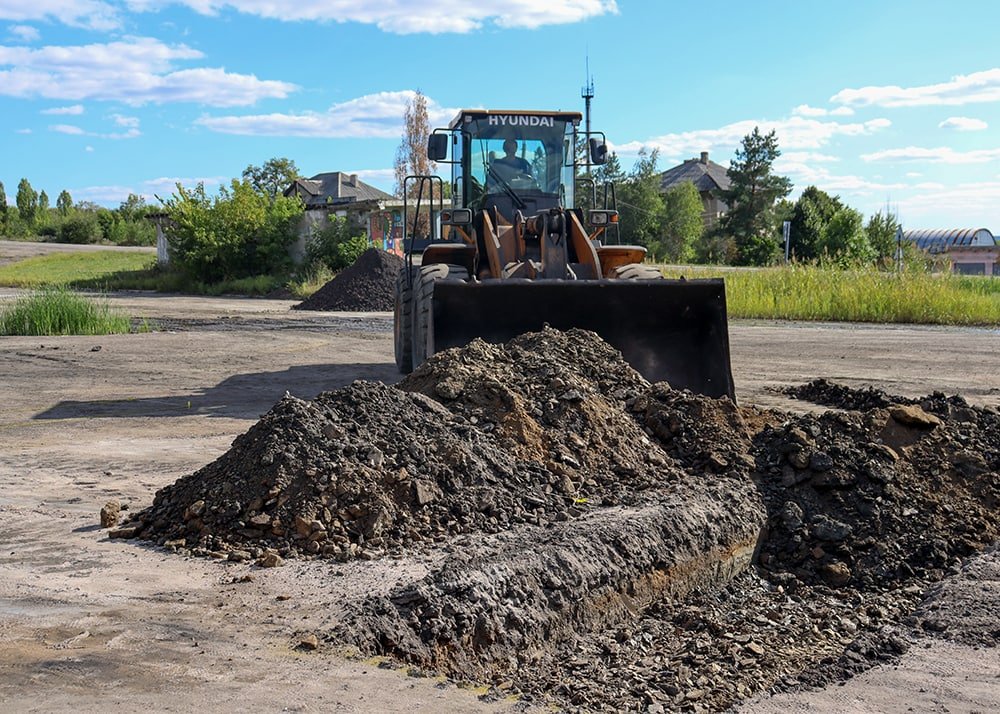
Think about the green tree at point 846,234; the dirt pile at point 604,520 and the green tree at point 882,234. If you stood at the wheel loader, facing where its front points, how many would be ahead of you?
1

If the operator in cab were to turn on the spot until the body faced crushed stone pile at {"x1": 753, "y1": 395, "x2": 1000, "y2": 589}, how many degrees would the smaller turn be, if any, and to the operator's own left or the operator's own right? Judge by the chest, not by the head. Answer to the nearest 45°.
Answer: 0° — they already face it

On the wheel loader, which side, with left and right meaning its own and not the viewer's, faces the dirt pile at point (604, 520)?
front

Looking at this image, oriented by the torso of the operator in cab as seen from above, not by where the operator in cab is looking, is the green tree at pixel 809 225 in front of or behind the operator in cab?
behind

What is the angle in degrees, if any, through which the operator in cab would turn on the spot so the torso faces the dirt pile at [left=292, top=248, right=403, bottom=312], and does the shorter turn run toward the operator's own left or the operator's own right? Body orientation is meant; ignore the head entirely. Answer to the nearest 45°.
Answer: approximately 180°

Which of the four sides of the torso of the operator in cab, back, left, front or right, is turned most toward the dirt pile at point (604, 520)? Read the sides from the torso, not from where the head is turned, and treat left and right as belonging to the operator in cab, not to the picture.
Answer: front

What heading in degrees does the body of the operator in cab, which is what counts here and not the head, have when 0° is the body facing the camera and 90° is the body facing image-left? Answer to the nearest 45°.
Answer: approximately 0°

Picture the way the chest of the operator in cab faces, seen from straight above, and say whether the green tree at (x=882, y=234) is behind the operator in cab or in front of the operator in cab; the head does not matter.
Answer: behind

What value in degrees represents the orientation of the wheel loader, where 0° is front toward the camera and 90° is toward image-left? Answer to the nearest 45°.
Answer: approximately 0°

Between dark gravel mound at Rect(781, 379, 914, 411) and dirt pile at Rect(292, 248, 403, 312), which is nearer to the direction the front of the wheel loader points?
the dark gravel mound

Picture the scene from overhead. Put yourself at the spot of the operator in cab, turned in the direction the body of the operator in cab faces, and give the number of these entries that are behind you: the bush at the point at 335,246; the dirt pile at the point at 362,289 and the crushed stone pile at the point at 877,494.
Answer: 2

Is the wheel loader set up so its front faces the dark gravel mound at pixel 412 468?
yes

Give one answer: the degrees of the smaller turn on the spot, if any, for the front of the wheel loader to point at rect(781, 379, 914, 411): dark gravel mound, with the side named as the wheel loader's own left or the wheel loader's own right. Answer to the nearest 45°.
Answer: approximately 90° to the wheel loader's own left

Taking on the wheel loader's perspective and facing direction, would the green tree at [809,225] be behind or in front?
behind

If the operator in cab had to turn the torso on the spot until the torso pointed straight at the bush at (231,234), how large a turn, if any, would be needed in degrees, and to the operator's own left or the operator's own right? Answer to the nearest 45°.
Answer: approximately 180°
